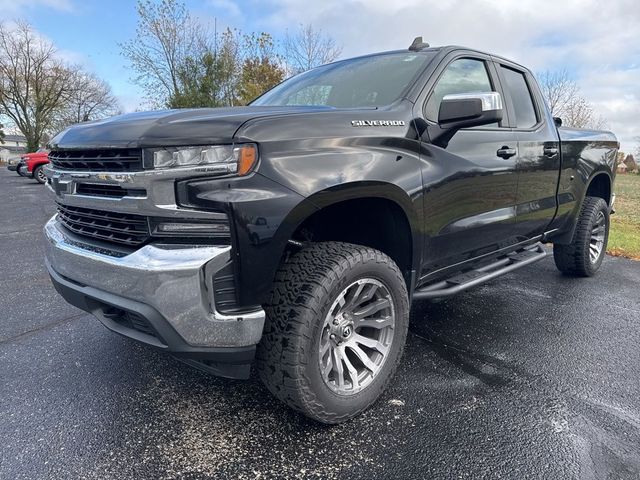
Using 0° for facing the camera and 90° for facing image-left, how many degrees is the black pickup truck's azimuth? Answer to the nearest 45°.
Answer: approximately 45°
